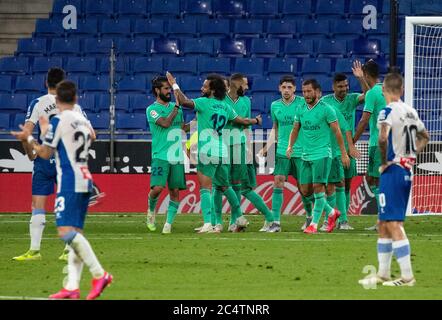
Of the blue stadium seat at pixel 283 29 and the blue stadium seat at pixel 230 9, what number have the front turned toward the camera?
2

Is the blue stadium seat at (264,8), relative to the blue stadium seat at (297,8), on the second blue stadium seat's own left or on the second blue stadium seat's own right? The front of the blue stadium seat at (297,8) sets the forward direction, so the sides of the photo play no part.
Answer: on the second blue stadium seat's own right

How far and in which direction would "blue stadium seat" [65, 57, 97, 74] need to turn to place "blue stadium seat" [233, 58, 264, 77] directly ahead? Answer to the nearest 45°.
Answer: approximately 90° to its left

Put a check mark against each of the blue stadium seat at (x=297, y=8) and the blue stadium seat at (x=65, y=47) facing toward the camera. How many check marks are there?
2

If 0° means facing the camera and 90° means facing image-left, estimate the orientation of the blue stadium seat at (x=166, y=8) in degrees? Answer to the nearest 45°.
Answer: approximately 0°

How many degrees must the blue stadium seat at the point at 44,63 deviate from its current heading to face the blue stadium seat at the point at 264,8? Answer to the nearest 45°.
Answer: approximately 90° to its left

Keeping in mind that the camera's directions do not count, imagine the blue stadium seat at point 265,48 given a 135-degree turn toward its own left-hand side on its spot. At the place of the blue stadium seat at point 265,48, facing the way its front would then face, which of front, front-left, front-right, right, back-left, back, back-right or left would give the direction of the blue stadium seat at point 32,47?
back-left

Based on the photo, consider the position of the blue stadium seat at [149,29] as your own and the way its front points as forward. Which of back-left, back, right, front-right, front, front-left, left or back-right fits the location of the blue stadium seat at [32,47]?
right

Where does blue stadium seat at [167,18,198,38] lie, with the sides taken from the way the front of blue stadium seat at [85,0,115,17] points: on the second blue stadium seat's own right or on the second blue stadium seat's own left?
on the second blue stadium seat's own left

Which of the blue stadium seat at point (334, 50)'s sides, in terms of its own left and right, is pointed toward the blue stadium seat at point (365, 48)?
left
